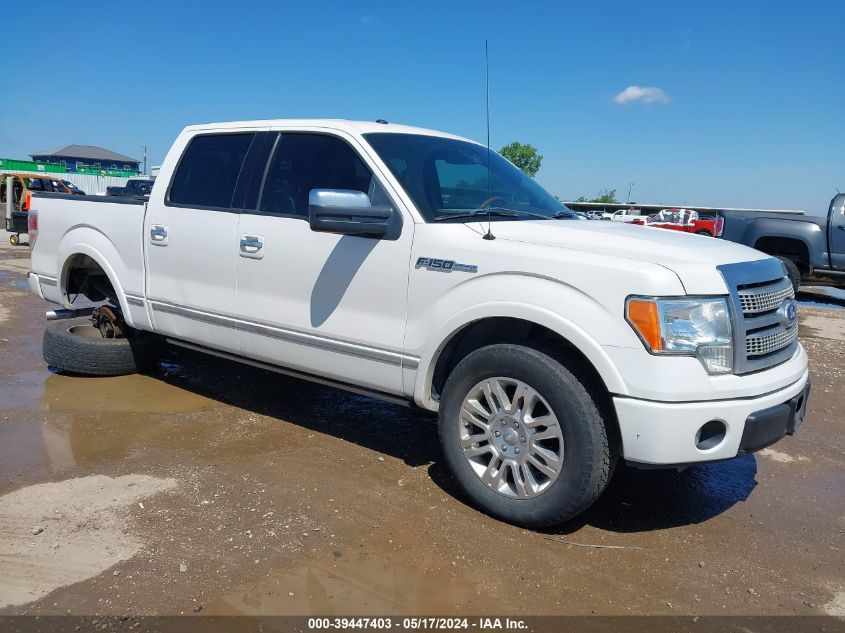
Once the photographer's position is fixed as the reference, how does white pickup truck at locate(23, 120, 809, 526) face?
facing the viewer and to the right of the viewer

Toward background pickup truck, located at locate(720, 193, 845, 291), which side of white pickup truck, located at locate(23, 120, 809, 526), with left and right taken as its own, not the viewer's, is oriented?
left

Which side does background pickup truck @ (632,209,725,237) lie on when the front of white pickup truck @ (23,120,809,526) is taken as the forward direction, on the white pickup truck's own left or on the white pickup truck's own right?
on the white pickup truck's own left

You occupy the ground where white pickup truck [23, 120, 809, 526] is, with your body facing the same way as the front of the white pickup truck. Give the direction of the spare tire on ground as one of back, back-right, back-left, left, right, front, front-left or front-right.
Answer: back
